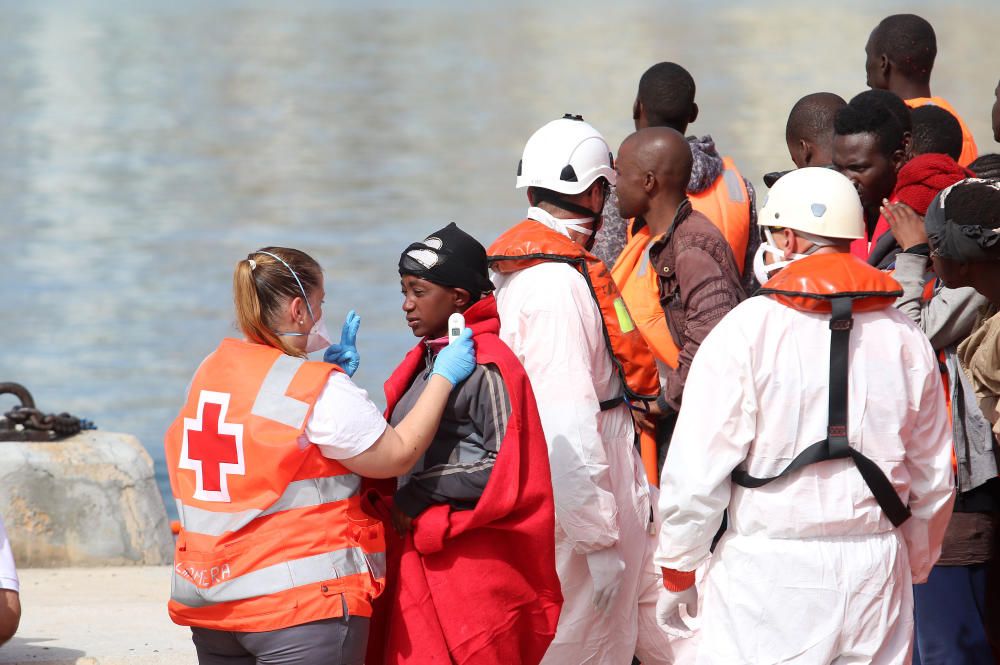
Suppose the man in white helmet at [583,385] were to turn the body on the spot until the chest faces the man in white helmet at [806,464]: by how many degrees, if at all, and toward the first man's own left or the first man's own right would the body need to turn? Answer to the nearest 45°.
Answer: approximately 45° to the first man's own right

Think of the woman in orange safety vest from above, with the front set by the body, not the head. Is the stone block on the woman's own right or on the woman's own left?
on the woman's own left

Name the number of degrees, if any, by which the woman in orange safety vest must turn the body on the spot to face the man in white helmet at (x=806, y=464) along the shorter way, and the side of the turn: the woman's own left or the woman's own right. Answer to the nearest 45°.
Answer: approximately 45° to the woman's own right

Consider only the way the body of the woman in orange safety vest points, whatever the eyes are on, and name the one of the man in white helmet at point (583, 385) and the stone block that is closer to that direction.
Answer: the man in white helmet

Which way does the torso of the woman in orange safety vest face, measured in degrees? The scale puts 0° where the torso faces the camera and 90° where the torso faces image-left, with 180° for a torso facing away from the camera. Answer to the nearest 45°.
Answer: approximately 225°

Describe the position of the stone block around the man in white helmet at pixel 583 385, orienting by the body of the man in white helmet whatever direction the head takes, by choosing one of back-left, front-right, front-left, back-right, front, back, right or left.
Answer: back-left

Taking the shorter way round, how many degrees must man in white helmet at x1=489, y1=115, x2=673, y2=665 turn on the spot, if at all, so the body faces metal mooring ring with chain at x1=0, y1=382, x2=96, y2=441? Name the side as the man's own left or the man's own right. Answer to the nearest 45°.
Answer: approximately 135° to the man's own left

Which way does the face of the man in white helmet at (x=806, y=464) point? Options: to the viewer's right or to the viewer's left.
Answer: to the viewer's left

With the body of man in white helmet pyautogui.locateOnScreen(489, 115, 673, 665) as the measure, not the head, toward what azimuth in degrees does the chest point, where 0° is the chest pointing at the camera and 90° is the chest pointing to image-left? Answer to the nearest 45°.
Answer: approximately 270°
